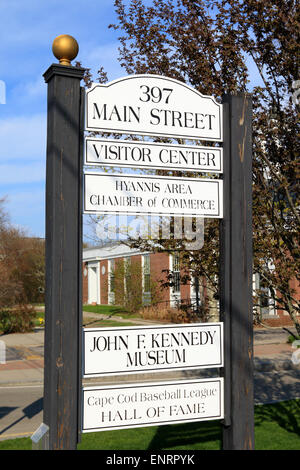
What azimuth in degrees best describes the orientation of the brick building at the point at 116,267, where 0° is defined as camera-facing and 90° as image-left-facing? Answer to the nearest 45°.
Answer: approximately 45°

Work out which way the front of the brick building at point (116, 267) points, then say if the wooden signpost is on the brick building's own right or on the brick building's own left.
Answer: on the brick building's own left

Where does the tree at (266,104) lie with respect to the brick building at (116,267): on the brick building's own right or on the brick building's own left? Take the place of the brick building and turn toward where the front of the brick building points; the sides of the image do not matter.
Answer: on the brick building's own left

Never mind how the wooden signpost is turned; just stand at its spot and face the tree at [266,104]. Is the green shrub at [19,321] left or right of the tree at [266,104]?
left
